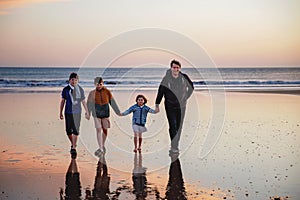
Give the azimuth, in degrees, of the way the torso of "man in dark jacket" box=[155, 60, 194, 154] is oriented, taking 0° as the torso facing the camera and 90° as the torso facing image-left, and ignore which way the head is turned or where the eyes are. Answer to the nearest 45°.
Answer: approximately 0°
